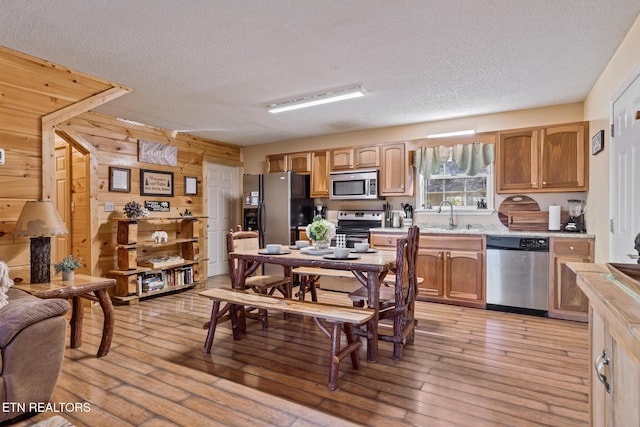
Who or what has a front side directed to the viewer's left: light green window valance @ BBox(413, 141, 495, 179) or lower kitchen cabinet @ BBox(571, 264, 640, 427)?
the lower kitchen cabinet

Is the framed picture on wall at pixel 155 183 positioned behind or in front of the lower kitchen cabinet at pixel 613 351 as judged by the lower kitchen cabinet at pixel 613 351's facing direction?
in front

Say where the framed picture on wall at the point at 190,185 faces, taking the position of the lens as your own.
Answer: facing the viewer and to the right of the viewer

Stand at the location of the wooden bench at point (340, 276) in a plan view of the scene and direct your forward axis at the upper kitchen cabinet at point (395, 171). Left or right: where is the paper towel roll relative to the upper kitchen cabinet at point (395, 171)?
right

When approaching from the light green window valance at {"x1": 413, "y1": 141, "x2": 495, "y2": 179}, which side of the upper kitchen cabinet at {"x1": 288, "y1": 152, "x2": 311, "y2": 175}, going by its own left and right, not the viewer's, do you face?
left

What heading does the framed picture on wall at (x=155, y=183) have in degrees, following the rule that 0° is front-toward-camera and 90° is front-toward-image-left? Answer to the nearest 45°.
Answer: approximately 315°

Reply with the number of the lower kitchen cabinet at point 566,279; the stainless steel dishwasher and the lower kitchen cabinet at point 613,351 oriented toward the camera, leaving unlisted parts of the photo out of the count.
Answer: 2

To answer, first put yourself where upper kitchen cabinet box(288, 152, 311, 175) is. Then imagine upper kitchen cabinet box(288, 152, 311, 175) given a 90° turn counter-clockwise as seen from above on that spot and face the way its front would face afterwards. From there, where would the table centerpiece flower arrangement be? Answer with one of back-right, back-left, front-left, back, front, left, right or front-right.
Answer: front-right

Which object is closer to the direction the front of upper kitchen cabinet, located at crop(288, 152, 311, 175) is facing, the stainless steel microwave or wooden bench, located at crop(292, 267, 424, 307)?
the wooden bench

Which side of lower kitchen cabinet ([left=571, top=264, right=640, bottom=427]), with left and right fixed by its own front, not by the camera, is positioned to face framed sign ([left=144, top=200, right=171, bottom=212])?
front

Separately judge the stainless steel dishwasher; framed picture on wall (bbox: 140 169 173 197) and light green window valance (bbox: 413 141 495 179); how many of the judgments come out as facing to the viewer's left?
0

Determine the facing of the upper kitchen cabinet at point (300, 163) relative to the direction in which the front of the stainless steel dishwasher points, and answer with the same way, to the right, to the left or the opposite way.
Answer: the same way

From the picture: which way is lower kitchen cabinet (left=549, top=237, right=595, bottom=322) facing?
toward the camera

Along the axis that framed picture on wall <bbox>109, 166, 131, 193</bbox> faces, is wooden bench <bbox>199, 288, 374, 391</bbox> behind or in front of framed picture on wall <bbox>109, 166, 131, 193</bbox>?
in front

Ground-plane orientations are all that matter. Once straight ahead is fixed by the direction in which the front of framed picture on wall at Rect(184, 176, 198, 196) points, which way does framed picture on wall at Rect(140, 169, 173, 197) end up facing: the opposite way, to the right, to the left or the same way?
the same way

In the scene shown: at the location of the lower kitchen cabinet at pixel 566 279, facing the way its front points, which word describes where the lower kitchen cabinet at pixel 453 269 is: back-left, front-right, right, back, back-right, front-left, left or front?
right
